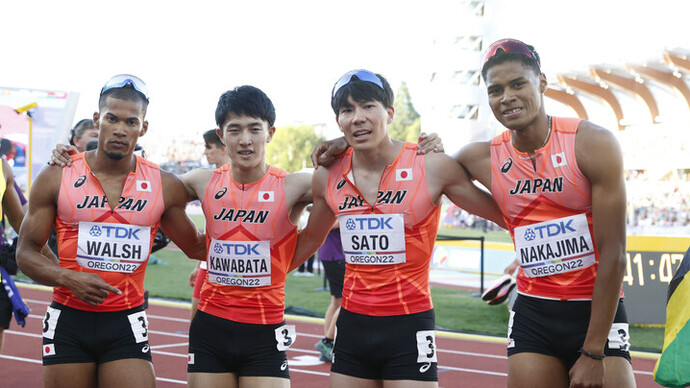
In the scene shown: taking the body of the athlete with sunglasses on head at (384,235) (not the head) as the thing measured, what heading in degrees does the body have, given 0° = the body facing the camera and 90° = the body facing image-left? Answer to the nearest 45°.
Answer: approximately 0°

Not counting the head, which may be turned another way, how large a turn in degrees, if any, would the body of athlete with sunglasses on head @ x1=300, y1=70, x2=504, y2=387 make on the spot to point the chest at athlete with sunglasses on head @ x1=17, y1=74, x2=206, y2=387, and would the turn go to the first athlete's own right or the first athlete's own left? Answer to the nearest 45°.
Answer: approximately 90° to the first athlete's own right

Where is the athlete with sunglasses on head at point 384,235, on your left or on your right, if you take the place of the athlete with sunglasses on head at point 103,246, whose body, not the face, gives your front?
on your left

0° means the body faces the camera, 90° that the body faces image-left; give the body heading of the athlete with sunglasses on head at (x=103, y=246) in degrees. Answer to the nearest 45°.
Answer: approximately 0°

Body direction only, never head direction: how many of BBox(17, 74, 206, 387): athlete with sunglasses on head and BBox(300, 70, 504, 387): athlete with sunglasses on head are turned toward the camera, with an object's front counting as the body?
2
